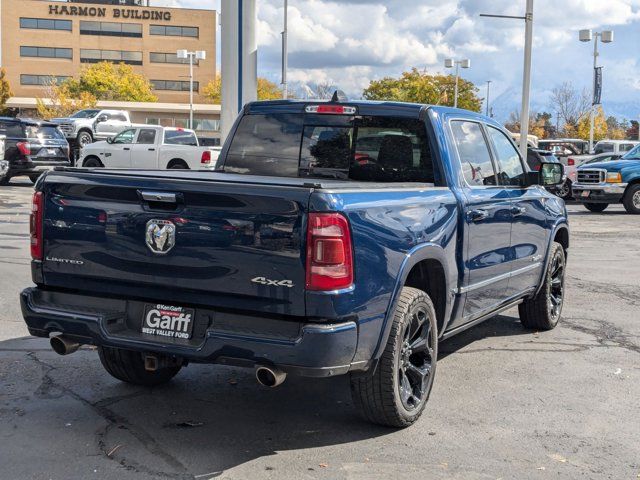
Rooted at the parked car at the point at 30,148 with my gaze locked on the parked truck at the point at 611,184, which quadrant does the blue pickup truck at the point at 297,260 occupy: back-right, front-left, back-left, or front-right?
front-right

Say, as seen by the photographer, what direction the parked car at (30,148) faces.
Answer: facing away from the viewer and to the left of the viewer

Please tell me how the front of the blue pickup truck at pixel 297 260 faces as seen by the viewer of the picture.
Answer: facing away from the viewer and to the right of the viewer

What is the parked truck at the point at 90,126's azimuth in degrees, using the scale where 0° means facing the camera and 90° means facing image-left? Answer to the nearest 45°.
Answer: approximately 45°

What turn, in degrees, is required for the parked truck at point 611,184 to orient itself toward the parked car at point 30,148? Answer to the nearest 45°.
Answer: approximately 45° to its right

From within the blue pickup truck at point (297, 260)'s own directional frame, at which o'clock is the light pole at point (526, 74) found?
The light pole is roughly at 11 o'clock from the blue pickup truck.

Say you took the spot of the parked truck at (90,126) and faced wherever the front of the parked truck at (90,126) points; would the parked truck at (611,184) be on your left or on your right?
on your left

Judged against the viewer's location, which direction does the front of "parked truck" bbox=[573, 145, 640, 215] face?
facing the viewer and to the left of the viewer

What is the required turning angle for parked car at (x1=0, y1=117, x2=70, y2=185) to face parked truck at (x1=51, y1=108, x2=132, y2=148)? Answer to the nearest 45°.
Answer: approximately 45° to its right

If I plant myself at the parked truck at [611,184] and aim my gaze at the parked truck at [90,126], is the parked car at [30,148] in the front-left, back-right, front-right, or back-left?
front-left

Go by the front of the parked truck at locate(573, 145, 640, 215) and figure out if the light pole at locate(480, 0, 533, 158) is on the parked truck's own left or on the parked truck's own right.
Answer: on the parked truck's own right

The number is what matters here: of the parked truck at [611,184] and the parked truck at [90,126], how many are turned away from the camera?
0

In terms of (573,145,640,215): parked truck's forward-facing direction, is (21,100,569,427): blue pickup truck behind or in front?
in front

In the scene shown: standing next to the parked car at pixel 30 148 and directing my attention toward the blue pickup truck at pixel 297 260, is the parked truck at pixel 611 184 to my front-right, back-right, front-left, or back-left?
front-left

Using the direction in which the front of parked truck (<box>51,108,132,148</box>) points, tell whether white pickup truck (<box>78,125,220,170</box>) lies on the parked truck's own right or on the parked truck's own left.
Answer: on the parked truck's own left

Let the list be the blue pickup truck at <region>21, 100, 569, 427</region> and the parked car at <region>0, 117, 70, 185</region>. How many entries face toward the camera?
0
